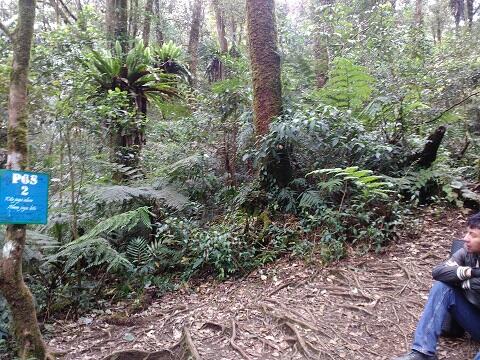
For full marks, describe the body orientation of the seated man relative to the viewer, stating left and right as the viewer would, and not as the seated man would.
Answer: facing the viewer and to the left of the viewer

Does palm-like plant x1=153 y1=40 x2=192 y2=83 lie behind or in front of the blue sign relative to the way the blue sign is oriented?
behind

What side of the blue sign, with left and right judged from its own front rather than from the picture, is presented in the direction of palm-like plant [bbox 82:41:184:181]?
back

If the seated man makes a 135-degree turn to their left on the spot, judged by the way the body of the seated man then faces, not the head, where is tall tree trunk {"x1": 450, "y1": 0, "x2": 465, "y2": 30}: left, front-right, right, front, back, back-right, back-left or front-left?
left

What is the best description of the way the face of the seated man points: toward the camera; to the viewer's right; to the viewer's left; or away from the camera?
to the viewer's left

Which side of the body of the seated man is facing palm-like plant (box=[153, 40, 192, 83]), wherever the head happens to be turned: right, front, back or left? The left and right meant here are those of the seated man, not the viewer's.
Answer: right

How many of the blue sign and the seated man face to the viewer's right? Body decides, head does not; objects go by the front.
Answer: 0

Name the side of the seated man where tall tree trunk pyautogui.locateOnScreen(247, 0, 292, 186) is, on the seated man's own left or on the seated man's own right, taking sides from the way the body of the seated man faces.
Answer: on the seated man's own right

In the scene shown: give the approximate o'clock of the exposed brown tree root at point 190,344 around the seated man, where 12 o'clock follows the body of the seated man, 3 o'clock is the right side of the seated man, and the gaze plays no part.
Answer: The exposed brown tree root is roughly at 1 o'clock from the seated man.

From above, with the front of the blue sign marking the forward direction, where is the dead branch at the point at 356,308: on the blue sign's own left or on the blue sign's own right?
on the blue sign's own left

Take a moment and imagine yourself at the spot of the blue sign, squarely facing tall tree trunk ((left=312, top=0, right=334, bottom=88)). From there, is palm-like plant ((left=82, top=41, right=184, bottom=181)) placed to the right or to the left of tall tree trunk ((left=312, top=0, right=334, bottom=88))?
left

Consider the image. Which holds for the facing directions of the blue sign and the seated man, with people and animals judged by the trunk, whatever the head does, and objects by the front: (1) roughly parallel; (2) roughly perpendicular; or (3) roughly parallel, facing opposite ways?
roughly perpendicular

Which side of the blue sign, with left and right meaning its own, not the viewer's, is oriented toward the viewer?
front

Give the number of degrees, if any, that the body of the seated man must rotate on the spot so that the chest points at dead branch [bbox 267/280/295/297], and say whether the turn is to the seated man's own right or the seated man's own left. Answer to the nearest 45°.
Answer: approximately 90° to the seated man's own right

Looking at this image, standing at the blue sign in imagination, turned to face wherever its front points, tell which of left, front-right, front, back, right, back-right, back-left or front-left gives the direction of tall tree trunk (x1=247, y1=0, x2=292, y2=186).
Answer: back-left
